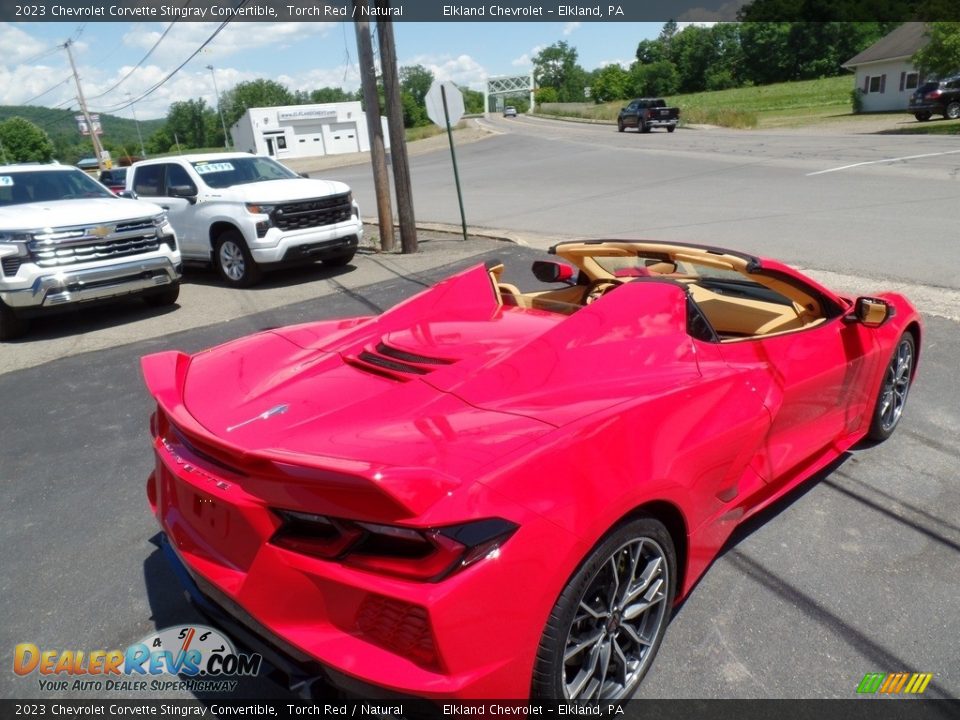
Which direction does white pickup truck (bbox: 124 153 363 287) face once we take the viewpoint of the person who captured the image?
facing the viewer and to the right of the viewer

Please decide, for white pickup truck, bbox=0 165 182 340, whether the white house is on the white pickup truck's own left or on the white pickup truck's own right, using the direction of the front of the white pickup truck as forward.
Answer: on the white pickup truck's own left

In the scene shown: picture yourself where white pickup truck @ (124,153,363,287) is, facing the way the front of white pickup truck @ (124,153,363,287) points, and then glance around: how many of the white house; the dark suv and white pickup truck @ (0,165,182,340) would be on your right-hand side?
1

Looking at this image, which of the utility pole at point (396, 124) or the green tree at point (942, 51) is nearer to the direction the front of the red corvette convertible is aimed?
the green tree

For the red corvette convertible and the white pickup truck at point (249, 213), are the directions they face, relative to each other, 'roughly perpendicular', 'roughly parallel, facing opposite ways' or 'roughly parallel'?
roughly perpendicular

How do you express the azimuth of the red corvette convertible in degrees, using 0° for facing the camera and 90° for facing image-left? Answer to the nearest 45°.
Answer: approximately 225°

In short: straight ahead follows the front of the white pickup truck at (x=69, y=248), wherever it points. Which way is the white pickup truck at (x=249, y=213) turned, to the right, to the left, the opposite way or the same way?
the same way

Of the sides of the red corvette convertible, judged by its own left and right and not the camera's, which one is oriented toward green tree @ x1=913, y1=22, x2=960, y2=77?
front

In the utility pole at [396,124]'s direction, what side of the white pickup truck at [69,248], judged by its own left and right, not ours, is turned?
left

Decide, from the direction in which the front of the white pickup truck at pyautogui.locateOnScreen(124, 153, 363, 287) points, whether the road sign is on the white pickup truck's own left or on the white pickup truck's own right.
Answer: on the white pickup truck's own left
